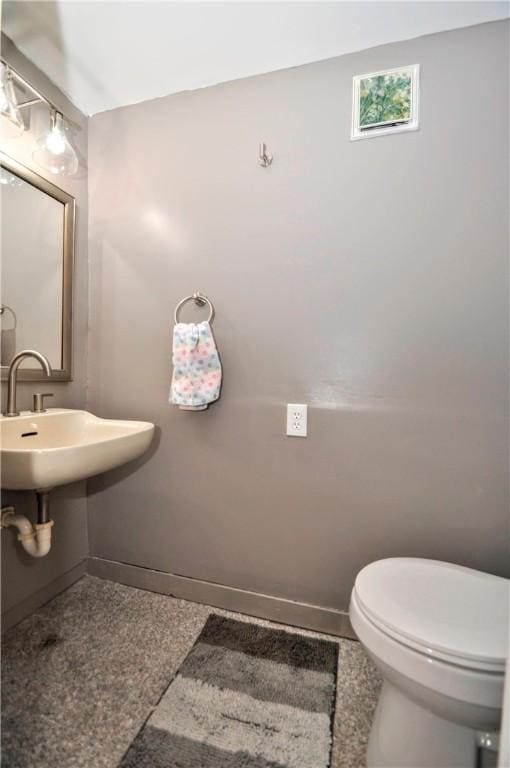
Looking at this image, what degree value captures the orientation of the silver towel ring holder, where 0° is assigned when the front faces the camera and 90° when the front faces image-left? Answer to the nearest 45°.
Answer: approximately 45°

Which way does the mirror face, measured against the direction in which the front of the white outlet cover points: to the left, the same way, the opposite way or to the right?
to the left

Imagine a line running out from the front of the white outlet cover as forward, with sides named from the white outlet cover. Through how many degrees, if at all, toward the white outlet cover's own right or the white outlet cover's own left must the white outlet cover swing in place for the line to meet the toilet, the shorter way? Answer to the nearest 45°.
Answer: approximately 45° to the white outlet cover's own left

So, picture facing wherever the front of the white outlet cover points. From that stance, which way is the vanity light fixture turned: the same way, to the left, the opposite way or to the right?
to the left

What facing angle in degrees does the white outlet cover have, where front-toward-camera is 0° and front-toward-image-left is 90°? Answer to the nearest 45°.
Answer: approximately 0°

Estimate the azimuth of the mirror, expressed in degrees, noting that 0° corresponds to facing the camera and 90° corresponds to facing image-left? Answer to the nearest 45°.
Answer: approximately 315°

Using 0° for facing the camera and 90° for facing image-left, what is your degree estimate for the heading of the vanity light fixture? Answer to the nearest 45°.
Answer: approximately 315°
